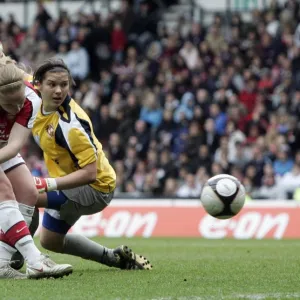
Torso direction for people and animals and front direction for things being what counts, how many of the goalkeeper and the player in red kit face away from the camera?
0

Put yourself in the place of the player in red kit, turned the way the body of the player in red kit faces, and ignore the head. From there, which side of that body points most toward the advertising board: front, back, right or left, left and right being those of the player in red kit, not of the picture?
left

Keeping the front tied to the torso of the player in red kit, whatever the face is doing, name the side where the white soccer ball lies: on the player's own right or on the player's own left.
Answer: on the player's own left

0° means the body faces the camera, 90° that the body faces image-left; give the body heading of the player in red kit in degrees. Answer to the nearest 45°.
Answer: approximately 315°

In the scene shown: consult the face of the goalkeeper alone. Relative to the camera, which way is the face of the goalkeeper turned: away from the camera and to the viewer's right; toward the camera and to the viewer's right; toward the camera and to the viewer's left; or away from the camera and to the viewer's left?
toward the camera and to the viewer's right
